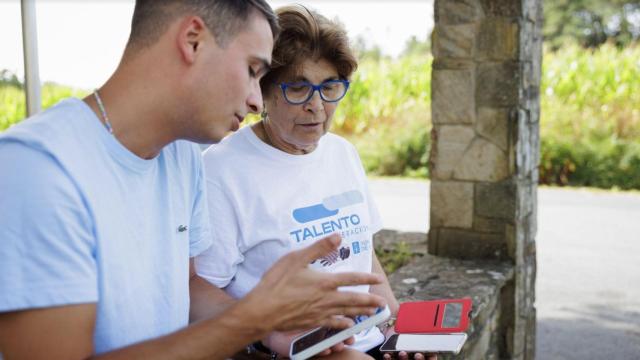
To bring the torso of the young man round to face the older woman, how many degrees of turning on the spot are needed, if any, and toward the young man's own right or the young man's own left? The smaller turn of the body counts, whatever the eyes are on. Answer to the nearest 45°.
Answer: approximately 90° to the young man's own left

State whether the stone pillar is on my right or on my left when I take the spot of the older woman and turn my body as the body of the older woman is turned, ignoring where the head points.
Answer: on my left

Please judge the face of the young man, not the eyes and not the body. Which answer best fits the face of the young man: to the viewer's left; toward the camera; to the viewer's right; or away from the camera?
to the viewer's right

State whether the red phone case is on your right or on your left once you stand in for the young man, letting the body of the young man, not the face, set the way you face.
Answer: on your left

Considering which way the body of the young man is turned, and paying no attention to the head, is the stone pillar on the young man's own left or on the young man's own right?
on the young man's own left

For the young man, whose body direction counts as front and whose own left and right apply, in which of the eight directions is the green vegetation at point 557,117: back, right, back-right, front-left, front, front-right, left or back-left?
left

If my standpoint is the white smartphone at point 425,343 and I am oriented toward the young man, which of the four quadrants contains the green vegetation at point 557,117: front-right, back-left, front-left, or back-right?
back-right

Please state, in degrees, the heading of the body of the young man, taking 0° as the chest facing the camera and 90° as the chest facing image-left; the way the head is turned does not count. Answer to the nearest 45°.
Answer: approximately 315°

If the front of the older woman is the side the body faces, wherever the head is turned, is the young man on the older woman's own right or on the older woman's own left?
on the older woman's own right
